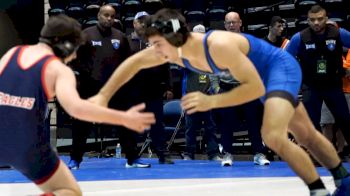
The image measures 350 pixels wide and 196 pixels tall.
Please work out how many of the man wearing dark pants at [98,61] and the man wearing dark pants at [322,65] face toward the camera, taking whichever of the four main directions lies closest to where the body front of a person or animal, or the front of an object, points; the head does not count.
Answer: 2

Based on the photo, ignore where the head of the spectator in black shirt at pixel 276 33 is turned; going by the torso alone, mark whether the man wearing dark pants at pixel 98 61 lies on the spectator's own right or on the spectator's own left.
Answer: on the spectator's own right

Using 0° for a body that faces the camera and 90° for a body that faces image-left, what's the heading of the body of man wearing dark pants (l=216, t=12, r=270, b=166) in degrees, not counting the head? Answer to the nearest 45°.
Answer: approximately 0°

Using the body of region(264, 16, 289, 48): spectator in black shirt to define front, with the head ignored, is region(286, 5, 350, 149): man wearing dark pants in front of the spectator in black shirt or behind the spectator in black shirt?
in front

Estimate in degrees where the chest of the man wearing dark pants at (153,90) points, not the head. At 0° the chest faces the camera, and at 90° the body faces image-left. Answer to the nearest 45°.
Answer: approximately 315°

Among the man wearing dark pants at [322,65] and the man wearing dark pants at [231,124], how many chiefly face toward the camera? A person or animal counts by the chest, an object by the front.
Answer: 2

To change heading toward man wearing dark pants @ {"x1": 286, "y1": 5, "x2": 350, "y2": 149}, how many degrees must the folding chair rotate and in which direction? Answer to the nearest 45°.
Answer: approximately 90° to its left

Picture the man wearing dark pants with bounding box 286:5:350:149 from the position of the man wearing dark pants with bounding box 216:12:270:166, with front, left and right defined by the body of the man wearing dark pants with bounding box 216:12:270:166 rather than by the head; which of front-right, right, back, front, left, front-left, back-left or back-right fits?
left

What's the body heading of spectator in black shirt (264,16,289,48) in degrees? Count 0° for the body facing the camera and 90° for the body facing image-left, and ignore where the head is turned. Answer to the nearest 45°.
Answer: approximately 315°
